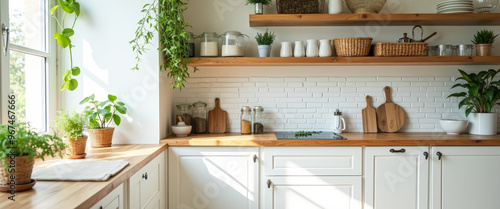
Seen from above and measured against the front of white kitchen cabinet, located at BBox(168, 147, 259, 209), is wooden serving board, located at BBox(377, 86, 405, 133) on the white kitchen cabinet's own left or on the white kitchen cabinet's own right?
on the white kitchen cabinet's own left

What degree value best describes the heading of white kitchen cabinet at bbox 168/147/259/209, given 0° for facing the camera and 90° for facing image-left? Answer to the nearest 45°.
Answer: approximately 0°

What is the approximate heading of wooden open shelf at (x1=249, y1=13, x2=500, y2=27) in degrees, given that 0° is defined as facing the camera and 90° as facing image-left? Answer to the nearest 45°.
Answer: approximately 0°

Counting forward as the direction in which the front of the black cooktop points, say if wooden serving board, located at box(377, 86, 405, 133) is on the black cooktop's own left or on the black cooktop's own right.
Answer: on the black cooktop's own left

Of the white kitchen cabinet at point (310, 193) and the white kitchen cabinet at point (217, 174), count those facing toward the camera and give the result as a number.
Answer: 2

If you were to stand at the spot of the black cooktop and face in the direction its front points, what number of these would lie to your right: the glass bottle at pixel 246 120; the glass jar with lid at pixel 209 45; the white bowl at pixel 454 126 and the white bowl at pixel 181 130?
3

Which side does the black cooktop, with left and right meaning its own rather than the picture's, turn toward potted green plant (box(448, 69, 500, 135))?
left
